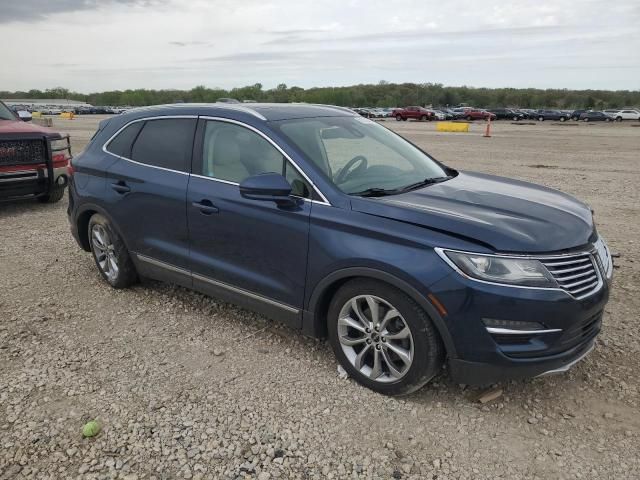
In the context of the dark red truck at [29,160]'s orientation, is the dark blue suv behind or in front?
in front

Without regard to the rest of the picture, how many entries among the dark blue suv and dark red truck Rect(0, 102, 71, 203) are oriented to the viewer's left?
0

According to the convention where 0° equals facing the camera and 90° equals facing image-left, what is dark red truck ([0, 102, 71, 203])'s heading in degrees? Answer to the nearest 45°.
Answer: approximately 315°

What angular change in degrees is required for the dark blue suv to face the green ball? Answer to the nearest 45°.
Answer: approximately 90° to its right

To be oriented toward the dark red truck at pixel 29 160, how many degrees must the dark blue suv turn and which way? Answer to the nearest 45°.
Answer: approximately 180°

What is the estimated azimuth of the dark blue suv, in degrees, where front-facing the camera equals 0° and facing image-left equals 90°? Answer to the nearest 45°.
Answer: approximately 315°

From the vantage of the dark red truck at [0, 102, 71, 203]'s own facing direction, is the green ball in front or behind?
in front
